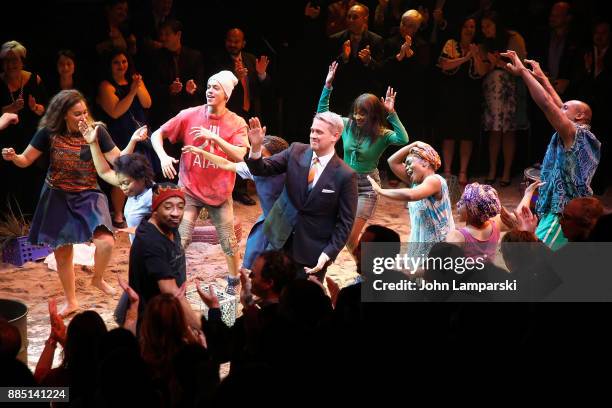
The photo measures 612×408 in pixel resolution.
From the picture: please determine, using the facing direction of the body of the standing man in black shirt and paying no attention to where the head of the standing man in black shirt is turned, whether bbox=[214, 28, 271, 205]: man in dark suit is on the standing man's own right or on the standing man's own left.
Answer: on the standing man's own left

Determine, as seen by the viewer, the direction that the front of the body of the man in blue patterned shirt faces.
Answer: to the viewer's left

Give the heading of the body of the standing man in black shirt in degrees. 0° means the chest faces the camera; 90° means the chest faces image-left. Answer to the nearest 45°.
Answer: approximately 315°

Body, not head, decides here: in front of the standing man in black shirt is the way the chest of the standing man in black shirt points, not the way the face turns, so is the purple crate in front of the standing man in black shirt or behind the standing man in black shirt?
behind

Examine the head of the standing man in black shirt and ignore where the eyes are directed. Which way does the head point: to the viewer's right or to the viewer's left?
to the viewer's right

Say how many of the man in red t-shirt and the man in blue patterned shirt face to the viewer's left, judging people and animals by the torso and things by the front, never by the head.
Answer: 1
